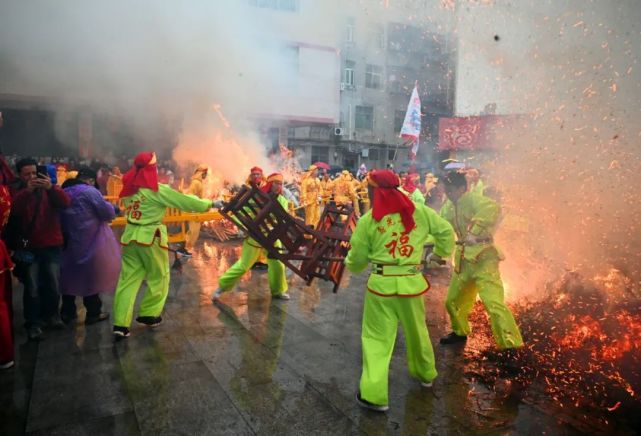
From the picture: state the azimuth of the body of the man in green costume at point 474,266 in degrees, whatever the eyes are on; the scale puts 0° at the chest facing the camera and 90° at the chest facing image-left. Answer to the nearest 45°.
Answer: approximately 45°

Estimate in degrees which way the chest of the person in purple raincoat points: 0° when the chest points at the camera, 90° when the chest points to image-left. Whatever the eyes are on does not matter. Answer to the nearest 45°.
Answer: approximately 225°

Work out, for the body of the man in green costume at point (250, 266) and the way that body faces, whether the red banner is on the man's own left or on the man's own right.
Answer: on the man's own left

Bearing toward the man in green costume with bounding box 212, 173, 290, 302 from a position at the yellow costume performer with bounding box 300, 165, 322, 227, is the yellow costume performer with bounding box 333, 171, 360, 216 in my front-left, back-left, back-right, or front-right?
back-left

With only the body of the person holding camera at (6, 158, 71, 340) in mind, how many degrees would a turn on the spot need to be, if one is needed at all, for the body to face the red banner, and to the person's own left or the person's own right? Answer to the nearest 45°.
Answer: approximately 90° to the person's own left

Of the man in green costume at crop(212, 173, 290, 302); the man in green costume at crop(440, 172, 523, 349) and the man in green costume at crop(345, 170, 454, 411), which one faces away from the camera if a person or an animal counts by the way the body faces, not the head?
the man in green costume at crop(345, 170, 454, 411)

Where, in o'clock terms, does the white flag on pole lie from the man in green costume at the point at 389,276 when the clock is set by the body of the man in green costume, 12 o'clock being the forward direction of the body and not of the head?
The white flag on pole is roughly at 12 o'clock from the man in green costume.
